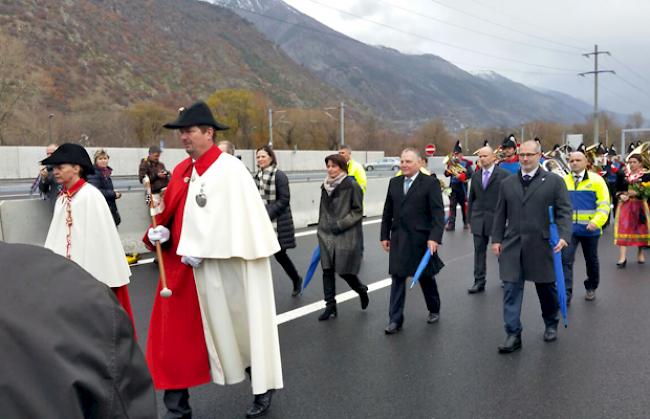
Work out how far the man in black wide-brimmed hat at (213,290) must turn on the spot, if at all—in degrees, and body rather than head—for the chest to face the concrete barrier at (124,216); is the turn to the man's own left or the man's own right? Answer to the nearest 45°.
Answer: approximately 135° to the man's own right

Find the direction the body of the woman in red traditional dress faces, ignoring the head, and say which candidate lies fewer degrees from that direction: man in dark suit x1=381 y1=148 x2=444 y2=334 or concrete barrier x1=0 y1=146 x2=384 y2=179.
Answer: the man in dark suit

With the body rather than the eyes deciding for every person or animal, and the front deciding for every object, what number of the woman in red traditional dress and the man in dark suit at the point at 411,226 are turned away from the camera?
0

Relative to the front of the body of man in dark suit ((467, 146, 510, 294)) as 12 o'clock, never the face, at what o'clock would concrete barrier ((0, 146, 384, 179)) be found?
The concrete barrier is roughly at 3 o'clock from the man in dark suit.

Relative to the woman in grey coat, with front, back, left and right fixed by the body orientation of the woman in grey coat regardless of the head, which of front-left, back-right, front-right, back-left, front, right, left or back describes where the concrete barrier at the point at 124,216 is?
right

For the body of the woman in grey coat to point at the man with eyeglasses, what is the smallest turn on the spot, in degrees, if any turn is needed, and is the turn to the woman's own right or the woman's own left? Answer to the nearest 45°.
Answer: approximately 90° to the woman's own left

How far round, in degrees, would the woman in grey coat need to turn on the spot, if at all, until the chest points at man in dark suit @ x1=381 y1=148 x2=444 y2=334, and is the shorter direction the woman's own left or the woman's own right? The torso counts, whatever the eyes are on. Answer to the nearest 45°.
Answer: approximately 90° to the woman's own left

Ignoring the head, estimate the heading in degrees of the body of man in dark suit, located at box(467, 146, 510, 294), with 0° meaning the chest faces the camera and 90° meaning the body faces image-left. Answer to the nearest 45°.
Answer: approximately 45°

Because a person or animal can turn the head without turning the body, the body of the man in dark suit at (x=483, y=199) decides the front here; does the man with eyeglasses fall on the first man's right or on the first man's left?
on the first man's left

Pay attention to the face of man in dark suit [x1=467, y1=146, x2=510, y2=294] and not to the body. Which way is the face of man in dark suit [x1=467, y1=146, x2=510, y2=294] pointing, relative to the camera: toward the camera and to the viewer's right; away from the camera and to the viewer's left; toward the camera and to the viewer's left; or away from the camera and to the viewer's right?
toward the camera and to the viewer's left

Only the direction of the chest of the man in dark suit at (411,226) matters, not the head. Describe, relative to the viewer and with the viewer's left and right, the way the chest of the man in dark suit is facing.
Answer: facing the viewer and to the left of the viewer

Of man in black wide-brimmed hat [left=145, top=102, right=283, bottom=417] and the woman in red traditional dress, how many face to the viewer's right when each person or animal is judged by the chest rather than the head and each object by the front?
0
